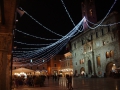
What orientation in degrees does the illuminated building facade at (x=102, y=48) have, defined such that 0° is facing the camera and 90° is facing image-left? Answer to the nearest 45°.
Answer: approximately 45°
